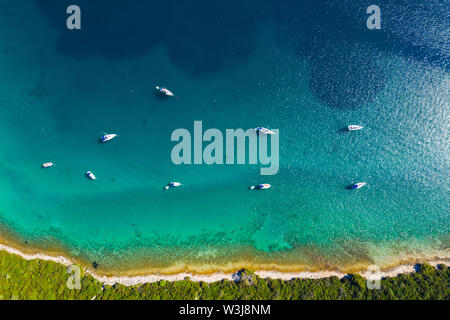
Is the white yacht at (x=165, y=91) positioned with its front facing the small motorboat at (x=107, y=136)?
no

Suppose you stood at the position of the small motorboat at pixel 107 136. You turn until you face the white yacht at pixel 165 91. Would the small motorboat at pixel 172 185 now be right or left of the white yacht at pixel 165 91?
right
